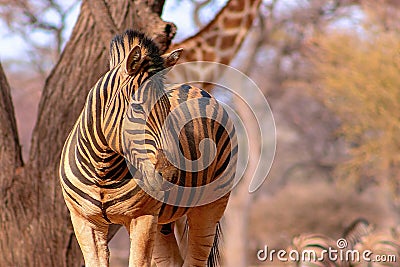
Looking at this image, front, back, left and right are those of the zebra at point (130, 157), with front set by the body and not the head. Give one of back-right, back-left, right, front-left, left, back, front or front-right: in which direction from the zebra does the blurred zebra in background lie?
back
